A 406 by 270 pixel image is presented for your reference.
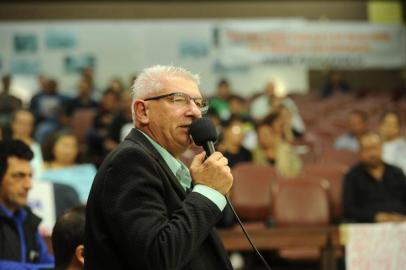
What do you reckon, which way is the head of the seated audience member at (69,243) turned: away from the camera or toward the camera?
away from the camera

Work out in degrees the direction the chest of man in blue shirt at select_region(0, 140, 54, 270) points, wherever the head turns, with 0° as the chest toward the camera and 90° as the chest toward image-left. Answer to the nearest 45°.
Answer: approximately 315°

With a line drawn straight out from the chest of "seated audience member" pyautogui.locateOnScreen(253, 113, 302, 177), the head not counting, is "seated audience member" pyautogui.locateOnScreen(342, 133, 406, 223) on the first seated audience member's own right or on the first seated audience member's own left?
on the first seated audience member's own left

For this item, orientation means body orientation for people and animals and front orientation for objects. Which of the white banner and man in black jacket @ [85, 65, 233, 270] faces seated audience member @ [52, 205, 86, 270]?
the white banner

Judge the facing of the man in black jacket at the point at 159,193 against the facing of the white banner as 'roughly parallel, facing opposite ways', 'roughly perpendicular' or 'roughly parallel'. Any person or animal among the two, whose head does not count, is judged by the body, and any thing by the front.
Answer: roughly perpendicular

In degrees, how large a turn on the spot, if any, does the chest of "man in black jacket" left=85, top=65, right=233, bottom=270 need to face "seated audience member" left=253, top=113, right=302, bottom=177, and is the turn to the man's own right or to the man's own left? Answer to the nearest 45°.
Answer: approximately 90° to the man's own left

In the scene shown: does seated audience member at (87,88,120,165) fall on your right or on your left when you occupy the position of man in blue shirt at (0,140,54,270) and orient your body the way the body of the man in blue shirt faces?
on your left

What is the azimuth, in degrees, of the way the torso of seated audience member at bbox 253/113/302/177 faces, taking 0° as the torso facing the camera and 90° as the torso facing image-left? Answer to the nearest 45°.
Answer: approximately 45°

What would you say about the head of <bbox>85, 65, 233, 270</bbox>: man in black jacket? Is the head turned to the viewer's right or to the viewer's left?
to the viewer's right

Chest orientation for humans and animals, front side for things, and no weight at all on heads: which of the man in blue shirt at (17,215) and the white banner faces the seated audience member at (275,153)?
the white banner
